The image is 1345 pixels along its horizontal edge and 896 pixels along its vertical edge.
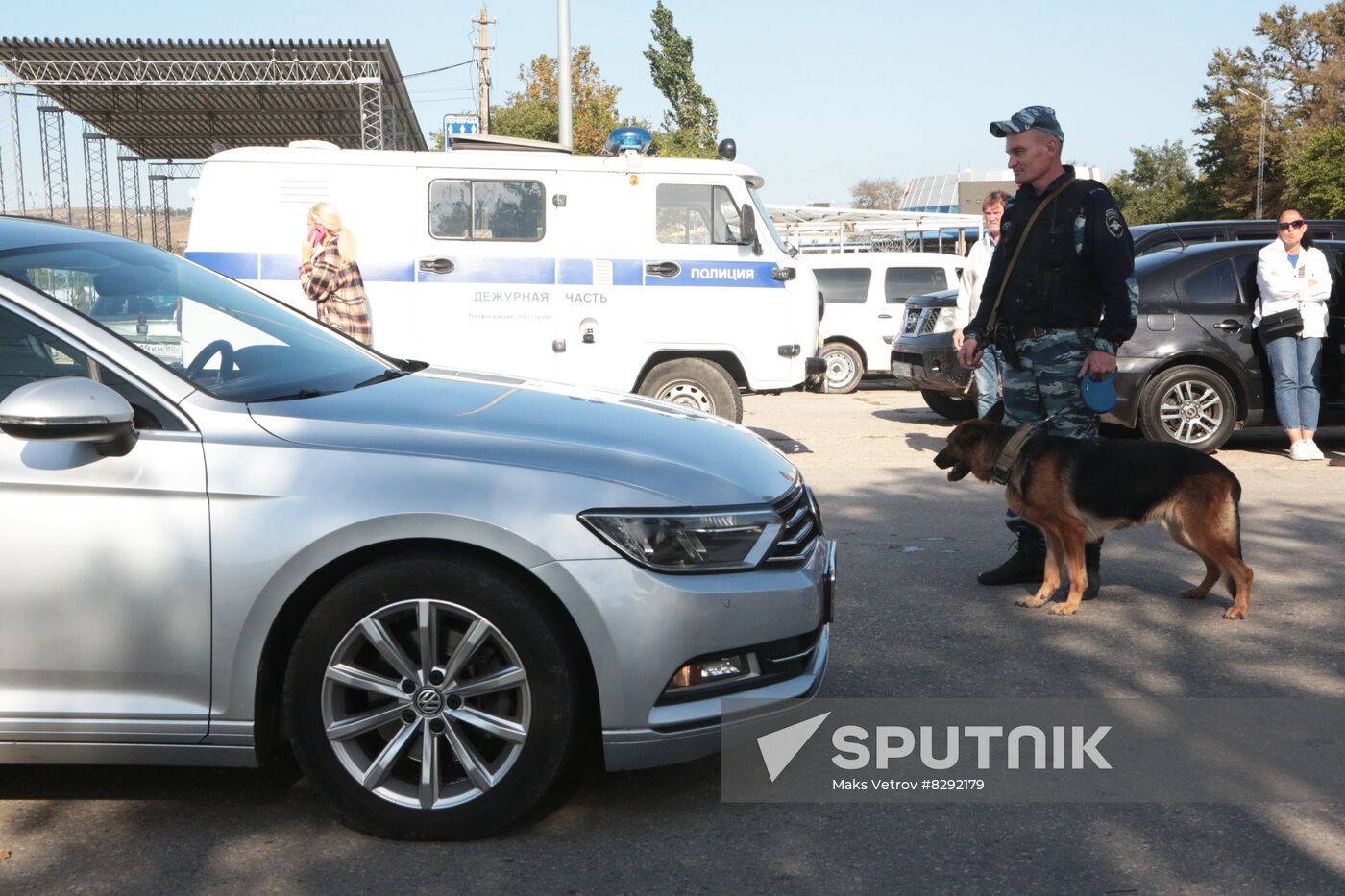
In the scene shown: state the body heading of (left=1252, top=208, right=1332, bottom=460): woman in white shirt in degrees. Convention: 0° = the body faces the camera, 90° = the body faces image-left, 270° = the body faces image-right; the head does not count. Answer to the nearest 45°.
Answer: approximately 0°

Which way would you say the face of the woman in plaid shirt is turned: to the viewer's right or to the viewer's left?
to the viewer's left

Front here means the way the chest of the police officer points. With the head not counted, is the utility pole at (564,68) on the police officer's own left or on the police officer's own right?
on the police officer's own right

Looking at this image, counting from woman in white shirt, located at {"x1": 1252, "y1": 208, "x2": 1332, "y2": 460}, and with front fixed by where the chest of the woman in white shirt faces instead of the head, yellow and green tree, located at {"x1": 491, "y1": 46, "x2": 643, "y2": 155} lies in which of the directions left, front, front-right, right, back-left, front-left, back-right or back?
back-right

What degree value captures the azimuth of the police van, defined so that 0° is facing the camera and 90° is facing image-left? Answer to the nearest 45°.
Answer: approximately 270°

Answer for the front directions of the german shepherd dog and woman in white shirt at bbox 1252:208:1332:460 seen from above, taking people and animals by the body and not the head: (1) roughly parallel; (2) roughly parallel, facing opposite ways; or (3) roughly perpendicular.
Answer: roughly perpendicular

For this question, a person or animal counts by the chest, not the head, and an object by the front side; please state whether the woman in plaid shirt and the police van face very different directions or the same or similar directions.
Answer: very different directions

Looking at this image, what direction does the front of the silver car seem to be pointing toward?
to the viewer's right

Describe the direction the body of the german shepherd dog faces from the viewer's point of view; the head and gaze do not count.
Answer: to the viewer's left

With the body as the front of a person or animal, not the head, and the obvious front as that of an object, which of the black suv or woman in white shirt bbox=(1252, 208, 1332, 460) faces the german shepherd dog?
the woman in white shirt

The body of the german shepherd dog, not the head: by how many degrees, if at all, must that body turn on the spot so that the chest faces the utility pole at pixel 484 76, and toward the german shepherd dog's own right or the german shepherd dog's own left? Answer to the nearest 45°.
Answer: approximately 45° to the german shepherd dog's own right
